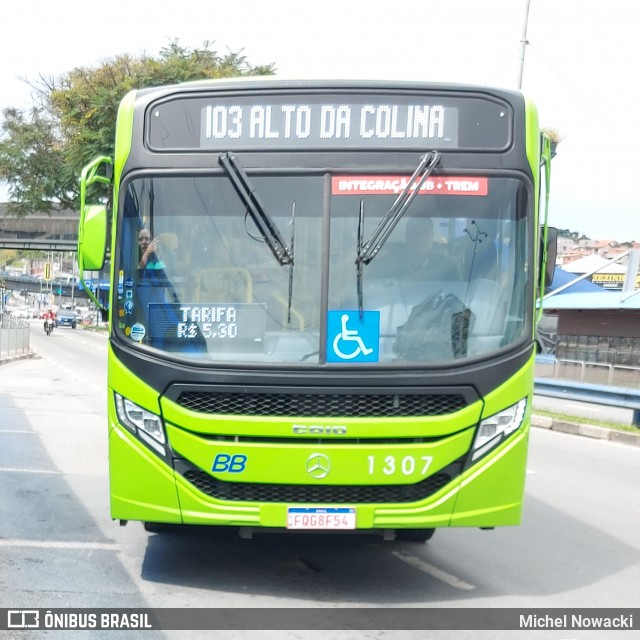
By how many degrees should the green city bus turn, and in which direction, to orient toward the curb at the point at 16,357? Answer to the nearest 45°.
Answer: approximately 180°

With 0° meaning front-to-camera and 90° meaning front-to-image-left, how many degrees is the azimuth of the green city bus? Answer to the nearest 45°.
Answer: approximately 0°

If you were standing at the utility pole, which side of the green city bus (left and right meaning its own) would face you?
back

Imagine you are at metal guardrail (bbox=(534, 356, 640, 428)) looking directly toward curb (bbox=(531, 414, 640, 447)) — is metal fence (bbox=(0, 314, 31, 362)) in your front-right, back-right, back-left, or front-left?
back-right

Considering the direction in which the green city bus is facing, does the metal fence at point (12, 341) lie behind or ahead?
behind
